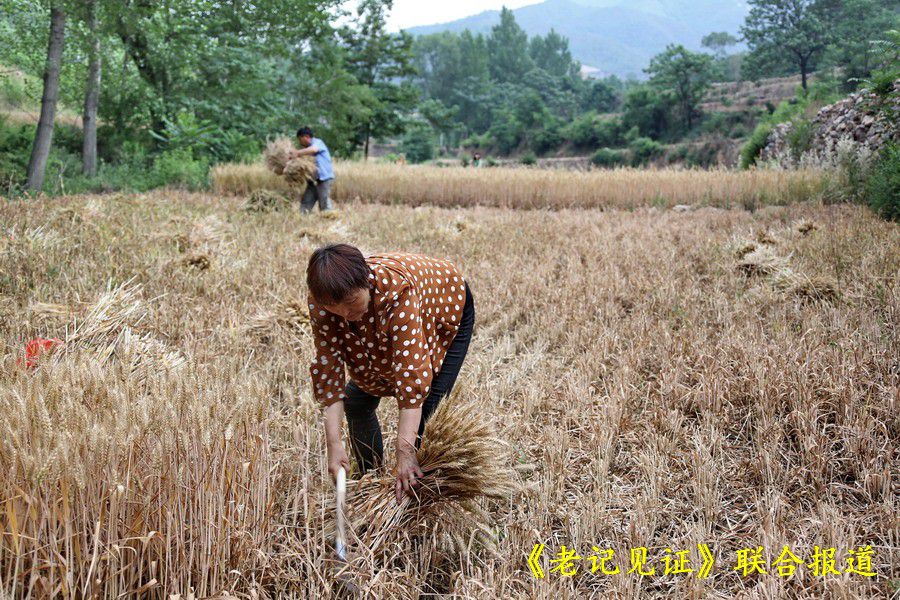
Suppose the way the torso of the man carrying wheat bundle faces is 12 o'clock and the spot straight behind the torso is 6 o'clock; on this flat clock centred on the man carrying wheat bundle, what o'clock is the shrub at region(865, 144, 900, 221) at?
The shrub is roughly at 7 o'clock from the man carrying wheat bundle.

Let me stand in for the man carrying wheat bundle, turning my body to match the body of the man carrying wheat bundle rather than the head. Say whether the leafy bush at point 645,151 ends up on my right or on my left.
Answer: on my right

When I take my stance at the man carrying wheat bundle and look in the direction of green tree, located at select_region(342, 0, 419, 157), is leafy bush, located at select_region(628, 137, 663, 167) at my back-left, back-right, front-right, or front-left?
front-right

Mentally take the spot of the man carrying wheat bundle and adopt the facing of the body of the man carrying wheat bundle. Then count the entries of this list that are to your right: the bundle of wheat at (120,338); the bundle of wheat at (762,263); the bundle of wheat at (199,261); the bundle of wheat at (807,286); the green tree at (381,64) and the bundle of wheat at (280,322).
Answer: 1

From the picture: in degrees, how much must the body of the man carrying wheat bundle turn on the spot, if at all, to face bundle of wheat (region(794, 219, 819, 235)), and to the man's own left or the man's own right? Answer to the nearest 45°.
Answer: approximately 135° to the man's own left

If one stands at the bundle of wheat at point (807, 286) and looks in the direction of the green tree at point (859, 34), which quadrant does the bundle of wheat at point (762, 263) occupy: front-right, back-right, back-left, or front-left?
front-left

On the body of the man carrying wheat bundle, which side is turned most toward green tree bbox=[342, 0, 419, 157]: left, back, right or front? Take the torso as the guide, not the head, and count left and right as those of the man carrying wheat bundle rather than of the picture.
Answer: right

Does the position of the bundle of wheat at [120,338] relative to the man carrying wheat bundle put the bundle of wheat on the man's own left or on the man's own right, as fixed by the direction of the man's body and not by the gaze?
on the man's own left

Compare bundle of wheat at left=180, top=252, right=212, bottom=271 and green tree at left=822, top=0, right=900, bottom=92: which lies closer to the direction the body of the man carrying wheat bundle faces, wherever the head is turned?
the bundle of wheat

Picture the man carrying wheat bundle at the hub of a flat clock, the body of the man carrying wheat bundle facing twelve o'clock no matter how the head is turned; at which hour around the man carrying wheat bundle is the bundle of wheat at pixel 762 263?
The bundle of wheat is roughly at 8 o'clock from the man carrying wheat bundle.

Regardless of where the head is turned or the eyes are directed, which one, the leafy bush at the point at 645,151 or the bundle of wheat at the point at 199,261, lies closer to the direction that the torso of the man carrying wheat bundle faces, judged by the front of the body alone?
the bundle of wheat

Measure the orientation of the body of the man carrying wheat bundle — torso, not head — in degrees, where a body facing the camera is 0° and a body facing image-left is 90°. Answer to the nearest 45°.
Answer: approximately 90°

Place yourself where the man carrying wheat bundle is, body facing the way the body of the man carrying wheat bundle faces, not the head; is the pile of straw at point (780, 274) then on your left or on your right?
on your left

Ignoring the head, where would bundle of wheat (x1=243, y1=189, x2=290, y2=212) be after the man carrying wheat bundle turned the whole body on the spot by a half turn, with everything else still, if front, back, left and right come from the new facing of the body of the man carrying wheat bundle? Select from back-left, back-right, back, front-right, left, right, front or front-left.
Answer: back

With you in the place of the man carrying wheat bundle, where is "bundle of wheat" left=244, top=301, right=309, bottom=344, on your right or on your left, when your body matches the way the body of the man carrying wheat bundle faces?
on your left

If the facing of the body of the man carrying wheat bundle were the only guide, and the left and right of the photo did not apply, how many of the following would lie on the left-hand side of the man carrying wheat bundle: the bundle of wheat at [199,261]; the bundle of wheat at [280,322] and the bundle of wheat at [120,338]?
3
